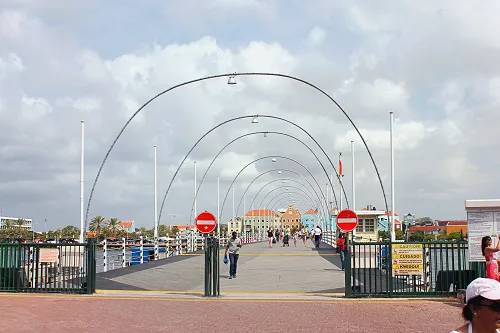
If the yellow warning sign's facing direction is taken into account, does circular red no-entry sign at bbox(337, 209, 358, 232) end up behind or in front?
behind

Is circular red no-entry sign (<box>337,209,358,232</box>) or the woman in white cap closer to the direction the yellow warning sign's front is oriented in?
the woman in white cap

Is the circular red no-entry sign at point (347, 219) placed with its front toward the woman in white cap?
yes

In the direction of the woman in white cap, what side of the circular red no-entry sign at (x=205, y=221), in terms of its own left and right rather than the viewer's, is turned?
front

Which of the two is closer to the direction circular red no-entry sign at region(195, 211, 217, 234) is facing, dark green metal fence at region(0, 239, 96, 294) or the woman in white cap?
the woman in white cap

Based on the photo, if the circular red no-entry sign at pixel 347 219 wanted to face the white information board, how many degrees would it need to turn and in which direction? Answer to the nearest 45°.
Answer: approximately 45° to its left

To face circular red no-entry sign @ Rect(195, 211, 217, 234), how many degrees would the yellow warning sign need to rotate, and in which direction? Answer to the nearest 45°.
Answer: approximately 135° to its right

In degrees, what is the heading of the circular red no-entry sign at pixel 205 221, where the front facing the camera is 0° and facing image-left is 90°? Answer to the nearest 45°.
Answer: approximately 0°

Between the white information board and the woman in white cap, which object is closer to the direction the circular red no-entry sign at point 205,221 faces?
the woman in white cap

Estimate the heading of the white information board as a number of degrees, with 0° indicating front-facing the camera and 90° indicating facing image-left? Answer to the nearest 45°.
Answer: approximately 0°

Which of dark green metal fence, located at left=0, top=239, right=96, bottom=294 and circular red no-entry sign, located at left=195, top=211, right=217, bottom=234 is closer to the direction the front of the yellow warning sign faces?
the dark green metal fence
